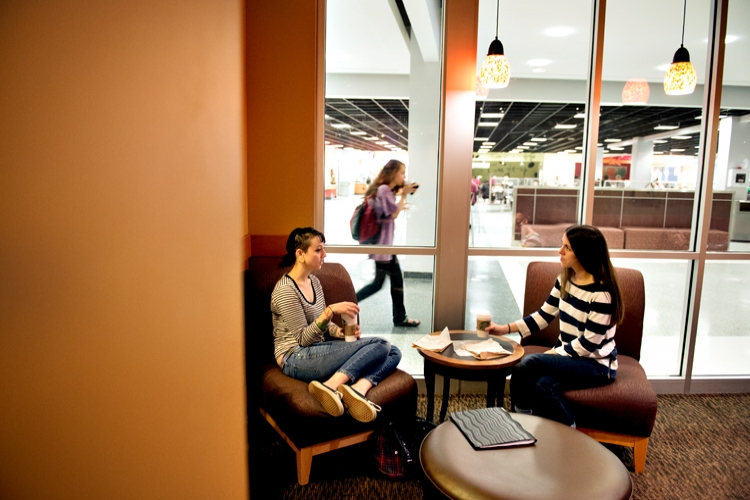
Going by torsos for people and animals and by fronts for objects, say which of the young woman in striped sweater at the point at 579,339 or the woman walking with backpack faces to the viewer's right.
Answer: the woman walking with backpack

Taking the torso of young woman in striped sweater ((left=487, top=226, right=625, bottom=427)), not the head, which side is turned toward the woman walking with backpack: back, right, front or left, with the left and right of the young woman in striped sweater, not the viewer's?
right

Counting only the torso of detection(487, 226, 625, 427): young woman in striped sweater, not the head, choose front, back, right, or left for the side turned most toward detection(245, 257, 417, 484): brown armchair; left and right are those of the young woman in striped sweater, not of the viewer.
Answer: front

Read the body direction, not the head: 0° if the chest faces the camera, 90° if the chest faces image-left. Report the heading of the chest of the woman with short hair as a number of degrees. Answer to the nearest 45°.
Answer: approximately 315°

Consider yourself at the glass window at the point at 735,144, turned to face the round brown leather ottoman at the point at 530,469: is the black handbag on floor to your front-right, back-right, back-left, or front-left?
front-right

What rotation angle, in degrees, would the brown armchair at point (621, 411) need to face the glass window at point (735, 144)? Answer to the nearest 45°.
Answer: approximately 135° to its right

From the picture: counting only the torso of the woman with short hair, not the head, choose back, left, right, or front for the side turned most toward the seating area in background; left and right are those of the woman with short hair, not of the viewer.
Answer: left

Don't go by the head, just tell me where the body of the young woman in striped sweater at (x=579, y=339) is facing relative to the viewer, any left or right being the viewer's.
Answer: facing the viewer and to the left of the viewer

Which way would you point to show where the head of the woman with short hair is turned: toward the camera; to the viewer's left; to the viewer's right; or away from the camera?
to the viewer's right

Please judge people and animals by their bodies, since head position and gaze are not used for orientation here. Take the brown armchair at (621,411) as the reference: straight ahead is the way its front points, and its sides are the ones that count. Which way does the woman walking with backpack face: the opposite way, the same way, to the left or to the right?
the opposite way

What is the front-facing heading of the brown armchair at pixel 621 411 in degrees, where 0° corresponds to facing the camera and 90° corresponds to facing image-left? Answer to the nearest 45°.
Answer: approximately 45°

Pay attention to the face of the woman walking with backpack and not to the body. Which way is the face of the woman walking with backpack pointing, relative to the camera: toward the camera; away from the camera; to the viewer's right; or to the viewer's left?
to the viewer's right

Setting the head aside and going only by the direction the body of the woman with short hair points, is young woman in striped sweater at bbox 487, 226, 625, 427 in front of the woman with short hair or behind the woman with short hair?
in front

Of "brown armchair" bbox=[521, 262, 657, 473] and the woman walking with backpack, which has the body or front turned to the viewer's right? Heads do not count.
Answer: the woman walking with backpack
